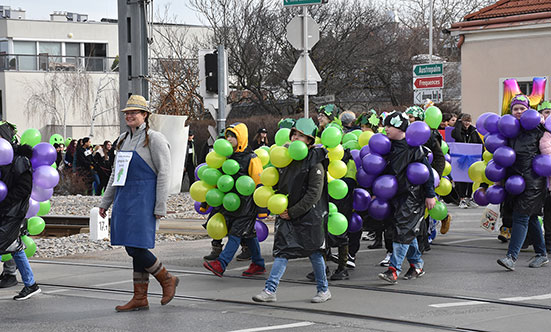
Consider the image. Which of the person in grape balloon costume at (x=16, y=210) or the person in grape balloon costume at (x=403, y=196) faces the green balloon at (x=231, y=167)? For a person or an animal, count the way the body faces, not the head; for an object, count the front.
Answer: the person in grape balloon costume at (x=403, y=196)

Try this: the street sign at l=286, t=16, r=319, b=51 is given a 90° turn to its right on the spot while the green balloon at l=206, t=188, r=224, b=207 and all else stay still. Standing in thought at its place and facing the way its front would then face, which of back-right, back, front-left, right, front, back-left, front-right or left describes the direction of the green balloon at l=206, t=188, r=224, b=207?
right

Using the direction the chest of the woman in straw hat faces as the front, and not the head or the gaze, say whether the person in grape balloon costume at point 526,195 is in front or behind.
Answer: behind

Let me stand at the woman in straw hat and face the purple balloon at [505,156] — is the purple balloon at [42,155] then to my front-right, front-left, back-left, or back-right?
back-left

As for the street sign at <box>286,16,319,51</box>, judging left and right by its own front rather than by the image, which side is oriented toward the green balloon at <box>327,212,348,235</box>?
back

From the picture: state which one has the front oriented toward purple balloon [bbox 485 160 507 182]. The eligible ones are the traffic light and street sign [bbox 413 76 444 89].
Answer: the street sign

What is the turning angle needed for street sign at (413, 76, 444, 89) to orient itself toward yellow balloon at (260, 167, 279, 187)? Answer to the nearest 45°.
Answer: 0° — it already faces it

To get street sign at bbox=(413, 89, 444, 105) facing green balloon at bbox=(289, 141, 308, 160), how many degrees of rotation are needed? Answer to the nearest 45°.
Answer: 0° — it already faces it

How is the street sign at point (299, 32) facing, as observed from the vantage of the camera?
facing away from the viewer
